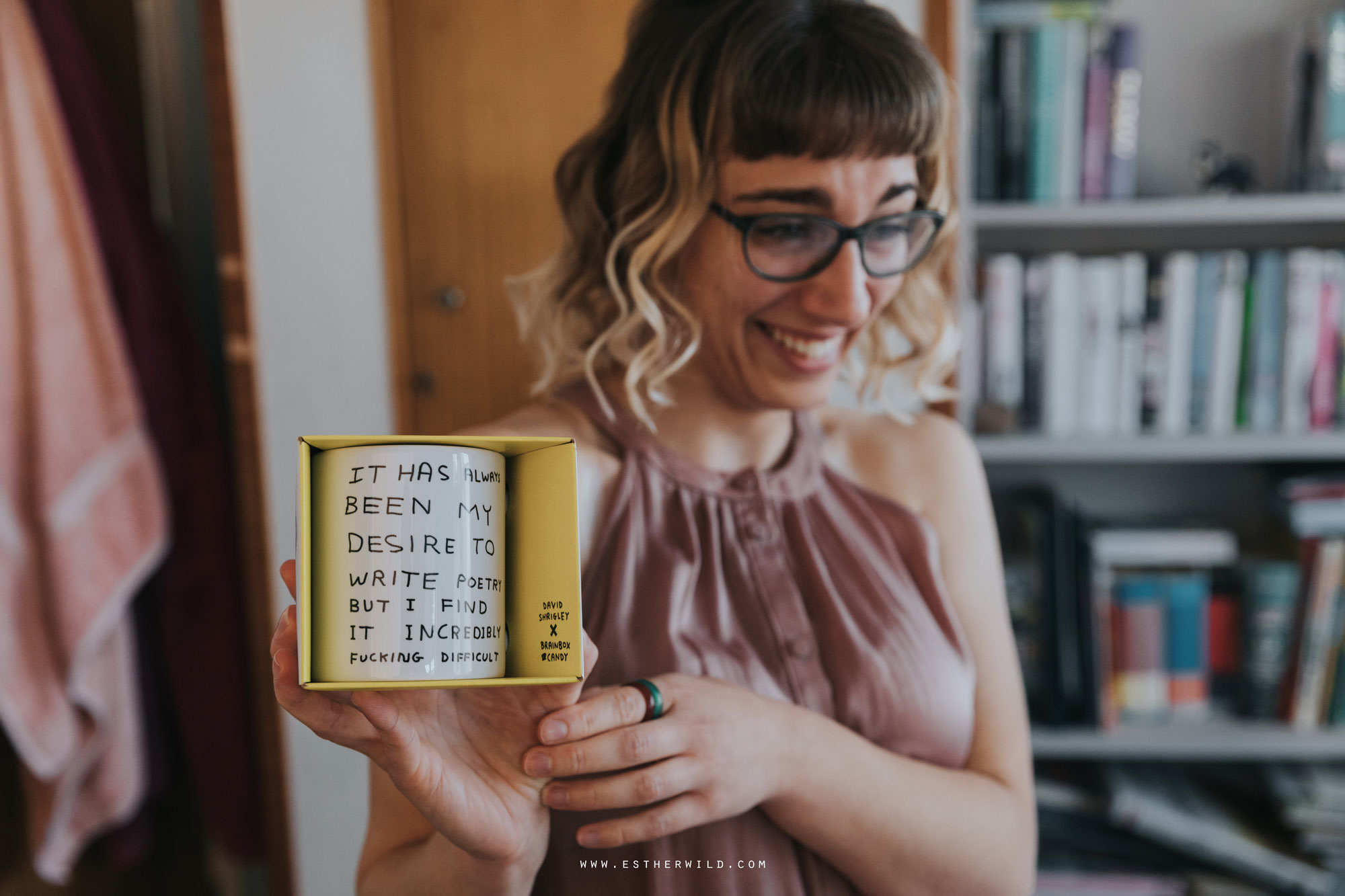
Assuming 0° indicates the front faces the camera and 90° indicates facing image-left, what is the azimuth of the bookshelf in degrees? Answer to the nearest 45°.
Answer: approximately 0°

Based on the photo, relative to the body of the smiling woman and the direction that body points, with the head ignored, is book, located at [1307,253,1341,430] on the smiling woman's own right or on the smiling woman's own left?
on the smiling woman's own left
